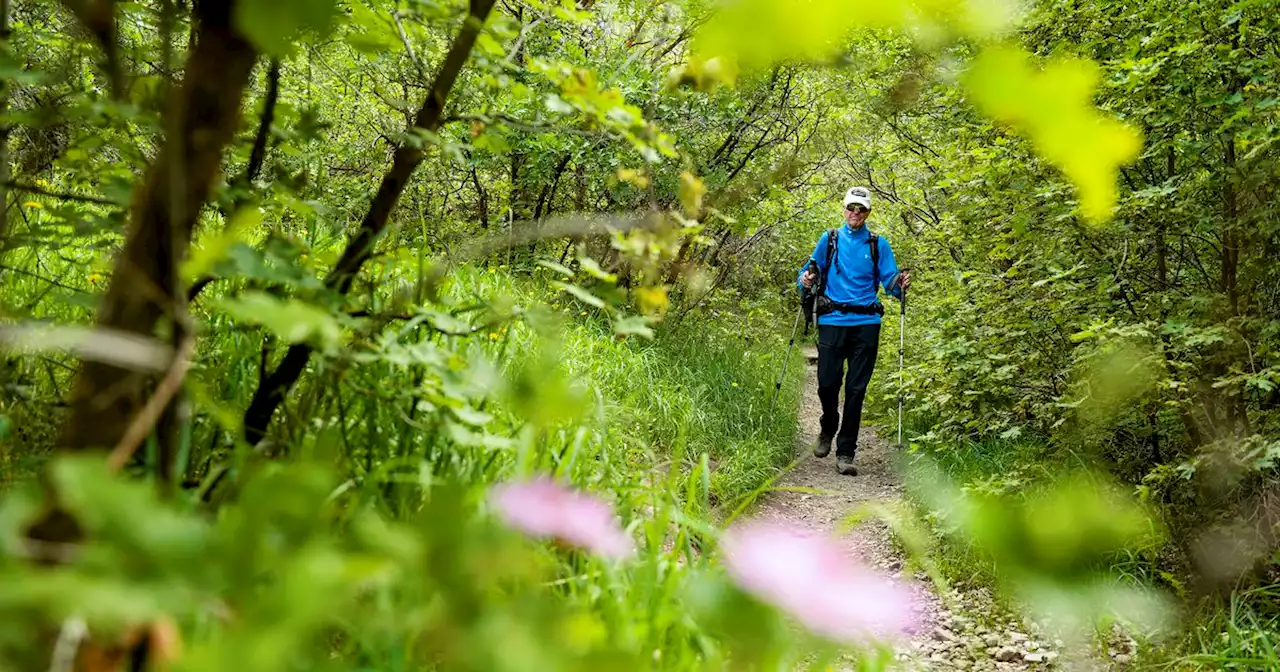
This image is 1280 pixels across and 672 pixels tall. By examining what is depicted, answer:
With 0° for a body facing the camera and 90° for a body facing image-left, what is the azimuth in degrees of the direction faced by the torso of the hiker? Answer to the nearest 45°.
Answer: approximately 0°
